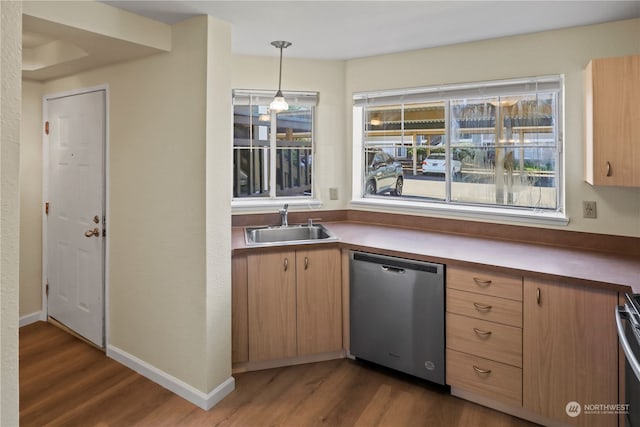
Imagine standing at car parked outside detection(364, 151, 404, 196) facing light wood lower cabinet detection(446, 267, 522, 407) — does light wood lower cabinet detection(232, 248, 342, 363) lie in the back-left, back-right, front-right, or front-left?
front-right

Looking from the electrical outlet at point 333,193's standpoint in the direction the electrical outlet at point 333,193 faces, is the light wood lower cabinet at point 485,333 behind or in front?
in front

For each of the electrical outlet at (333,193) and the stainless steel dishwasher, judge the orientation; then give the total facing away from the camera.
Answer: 0

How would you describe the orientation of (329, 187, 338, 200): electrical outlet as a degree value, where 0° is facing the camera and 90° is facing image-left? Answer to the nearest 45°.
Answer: approximately 0°

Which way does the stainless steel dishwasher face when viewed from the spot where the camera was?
facing the viewer and to the left of the viewer

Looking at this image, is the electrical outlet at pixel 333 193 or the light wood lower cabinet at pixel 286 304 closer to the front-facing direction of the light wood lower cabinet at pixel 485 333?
the light wood lower cabinet

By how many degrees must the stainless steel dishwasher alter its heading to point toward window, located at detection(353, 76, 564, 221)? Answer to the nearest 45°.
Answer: approximately 180°

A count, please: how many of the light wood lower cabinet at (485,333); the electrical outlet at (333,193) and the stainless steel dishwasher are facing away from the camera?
0

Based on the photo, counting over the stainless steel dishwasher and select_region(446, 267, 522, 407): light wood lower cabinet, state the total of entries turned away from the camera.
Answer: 0

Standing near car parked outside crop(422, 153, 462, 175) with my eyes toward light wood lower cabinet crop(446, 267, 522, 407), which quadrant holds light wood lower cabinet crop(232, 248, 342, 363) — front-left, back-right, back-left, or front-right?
front-right

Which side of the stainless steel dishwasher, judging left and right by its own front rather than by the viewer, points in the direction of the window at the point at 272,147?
right

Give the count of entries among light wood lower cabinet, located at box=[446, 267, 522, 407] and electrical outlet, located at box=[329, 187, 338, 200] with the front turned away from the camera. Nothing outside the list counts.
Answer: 0

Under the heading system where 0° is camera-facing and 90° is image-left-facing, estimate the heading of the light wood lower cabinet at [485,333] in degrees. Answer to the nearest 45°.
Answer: approximately 45°
